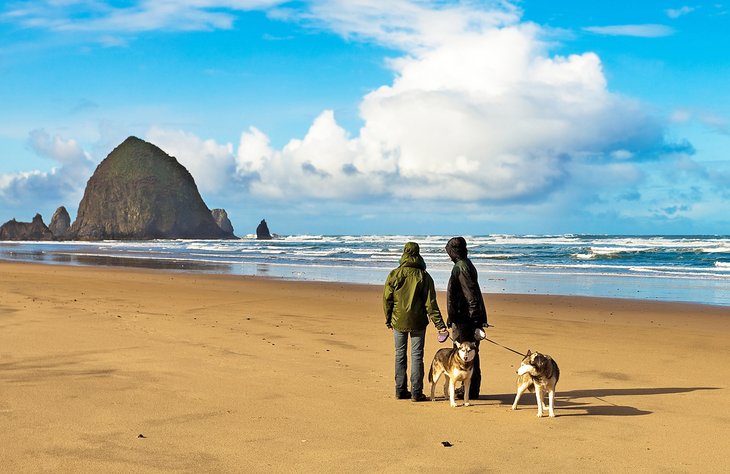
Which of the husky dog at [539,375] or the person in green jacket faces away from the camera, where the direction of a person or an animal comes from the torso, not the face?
the person in green jacket

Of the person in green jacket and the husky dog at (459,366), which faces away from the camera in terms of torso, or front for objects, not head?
the person in green jacket

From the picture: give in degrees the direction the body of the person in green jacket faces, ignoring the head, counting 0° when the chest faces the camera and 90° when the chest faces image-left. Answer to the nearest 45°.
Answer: approximately 180°

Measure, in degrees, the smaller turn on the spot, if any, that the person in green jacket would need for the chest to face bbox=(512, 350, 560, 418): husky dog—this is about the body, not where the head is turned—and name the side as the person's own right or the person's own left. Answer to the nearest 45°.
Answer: approximately 135° to the person's own right

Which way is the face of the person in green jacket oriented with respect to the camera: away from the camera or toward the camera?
away from the camera

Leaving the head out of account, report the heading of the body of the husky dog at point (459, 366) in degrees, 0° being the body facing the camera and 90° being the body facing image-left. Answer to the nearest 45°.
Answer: approximately 315°
